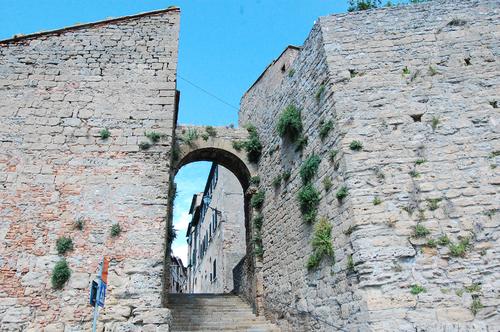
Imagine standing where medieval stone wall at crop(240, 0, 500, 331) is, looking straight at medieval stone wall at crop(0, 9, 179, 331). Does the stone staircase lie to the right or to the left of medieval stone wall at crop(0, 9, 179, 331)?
right

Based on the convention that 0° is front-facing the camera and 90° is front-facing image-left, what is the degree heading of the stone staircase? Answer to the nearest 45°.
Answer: approximately 0°

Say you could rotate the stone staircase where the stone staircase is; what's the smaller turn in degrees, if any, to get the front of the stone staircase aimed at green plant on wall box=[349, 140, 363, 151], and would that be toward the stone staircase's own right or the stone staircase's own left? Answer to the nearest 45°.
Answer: approximately 45° to the stone staircase's own left

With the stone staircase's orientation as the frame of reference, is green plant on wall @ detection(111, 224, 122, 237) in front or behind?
in front

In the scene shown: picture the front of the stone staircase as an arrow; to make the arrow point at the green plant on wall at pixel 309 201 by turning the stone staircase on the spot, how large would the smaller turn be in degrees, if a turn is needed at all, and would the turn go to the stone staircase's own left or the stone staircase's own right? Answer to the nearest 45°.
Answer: approximately 45° to the stone staircase's own left
